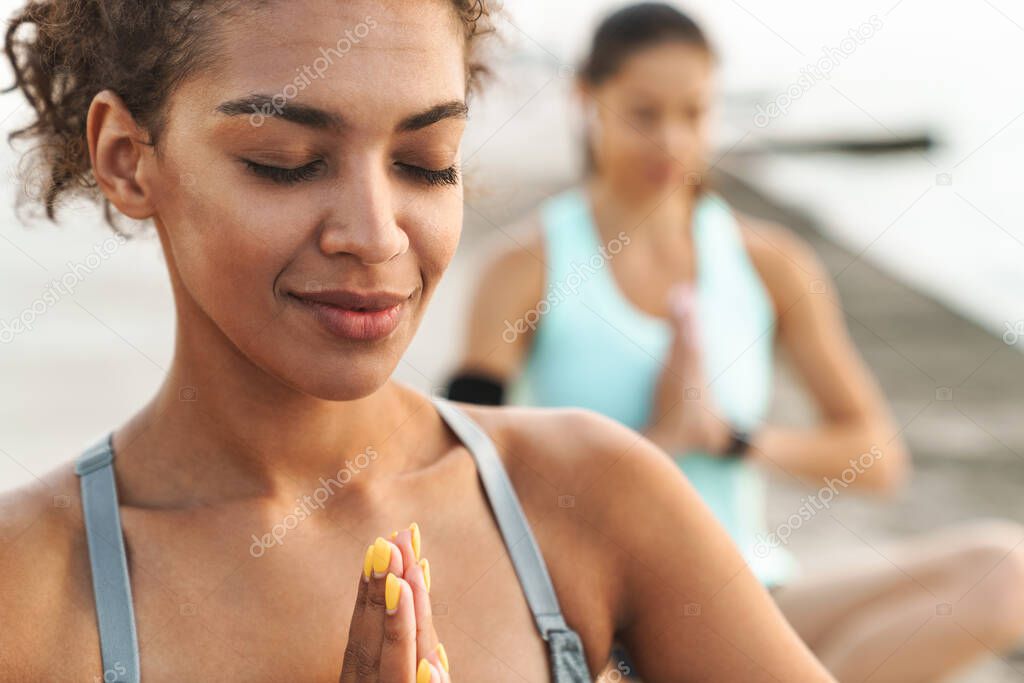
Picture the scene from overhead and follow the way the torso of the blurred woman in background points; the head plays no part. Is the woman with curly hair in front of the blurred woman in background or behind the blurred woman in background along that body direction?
in front

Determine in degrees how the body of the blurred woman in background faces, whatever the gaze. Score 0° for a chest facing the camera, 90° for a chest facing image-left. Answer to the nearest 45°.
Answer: approximately 0°
